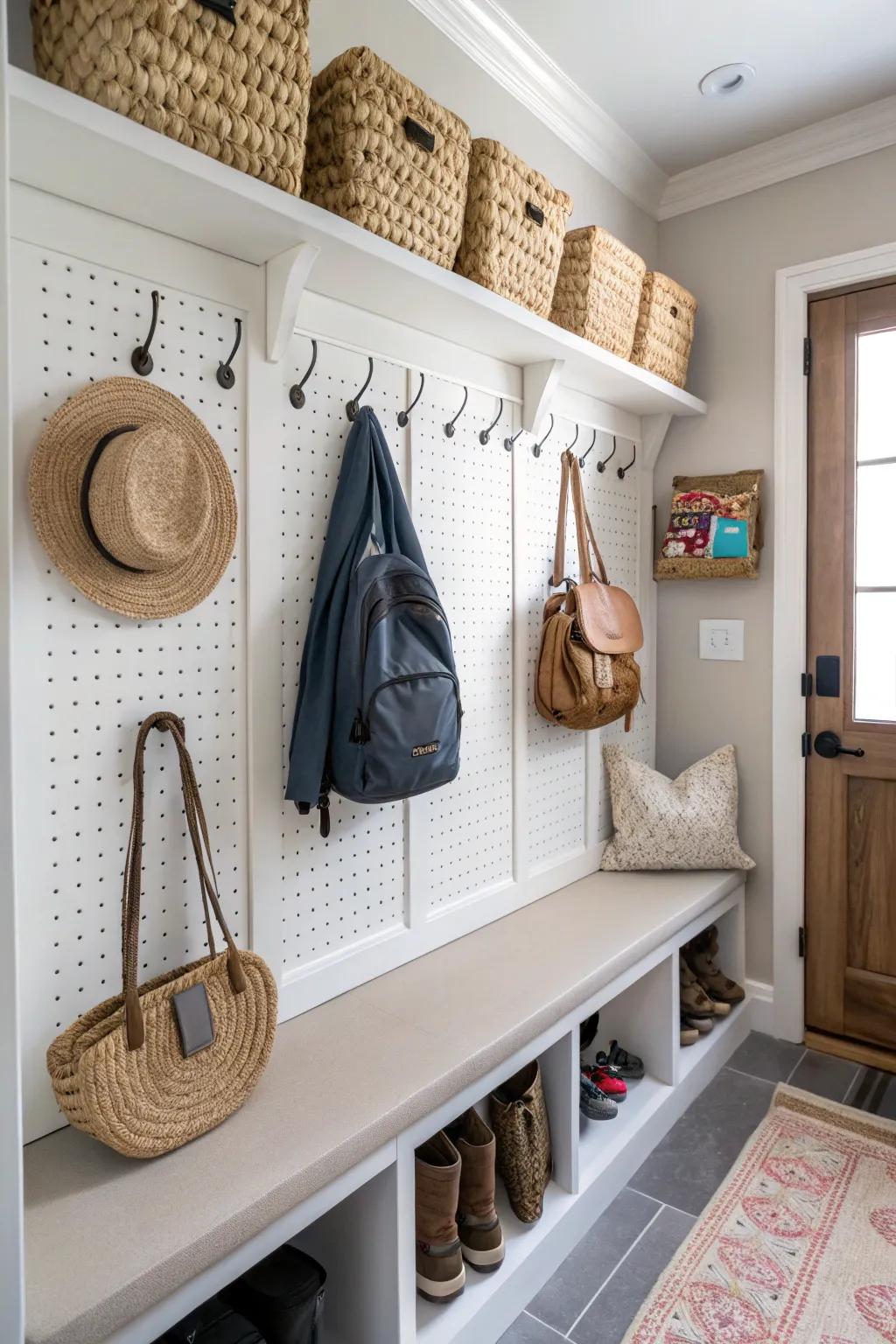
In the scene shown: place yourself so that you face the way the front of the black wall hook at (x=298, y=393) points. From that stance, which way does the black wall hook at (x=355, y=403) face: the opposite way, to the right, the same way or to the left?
the same way

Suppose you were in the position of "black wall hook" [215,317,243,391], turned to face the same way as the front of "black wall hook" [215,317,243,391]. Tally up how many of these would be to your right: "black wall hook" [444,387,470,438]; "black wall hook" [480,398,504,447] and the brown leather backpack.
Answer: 0

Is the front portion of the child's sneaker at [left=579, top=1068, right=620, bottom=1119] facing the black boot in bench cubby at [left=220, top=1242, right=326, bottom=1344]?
no

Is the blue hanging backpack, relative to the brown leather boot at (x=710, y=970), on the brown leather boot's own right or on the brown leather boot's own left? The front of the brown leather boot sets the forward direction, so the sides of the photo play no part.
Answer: on the brown leather boot's own right

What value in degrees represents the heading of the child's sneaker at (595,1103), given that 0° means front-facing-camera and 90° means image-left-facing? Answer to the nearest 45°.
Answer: approximately 315°

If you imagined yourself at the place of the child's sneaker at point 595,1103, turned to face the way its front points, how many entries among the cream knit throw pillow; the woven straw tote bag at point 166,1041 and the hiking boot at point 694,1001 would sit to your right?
1

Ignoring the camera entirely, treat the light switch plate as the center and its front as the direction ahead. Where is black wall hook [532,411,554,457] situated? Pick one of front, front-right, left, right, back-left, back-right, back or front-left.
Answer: front-right

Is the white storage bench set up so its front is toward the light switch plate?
no

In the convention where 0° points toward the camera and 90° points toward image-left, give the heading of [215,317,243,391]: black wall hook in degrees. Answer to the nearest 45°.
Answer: approximately 315°

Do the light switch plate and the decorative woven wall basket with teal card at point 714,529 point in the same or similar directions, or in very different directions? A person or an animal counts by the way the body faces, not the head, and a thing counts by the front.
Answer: same or similar directions

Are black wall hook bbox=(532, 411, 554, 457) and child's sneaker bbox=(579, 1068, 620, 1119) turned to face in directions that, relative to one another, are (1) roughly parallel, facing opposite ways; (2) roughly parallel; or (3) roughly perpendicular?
roughly parallel

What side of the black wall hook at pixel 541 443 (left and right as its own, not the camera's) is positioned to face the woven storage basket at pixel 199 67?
right

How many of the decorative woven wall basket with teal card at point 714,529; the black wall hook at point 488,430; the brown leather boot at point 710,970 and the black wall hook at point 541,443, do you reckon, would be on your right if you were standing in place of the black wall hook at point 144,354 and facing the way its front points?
0

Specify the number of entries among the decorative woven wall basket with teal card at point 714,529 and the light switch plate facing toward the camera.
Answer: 2

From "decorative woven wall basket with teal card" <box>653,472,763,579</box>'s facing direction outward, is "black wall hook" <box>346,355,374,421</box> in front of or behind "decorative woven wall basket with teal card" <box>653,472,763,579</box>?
in front

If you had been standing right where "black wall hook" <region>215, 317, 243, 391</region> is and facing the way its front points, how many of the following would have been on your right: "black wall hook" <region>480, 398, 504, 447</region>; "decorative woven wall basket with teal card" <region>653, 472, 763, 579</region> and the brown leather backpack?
0

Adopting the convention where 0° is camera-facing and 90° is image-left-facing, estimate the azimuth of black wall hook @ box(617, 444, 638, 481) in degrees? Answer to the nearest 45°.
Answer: approximately 315°
